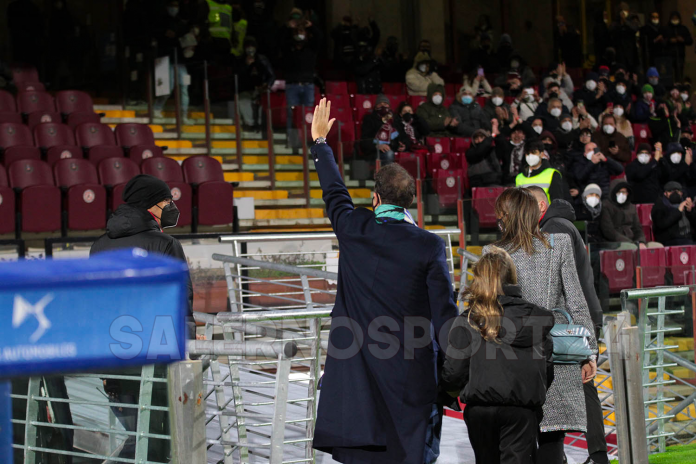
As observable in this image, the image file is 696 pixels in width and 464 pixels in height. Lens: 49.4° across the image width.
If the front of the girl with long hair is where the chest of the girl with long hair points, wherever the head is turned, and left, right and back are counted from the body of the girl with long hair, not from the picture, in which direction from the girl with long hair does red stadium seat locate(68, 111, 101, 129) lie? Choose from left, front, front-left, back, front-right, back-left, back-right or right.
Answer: front-left

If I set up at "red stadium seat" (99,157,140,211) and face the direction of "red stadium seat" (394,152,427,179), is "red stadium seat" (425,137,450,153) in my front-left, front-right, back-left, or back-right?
front-left

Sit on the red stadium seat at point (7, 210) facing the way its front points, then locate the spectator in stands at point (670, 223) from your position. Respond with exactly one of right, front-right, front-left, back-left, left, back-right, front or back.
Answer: left

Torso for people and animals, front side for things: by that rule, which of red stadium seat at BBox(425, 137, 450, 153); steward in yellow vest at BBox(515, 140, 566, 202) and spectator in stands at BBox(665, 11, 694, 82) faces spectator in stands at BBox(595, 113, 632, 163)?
spectator in stands at BBox(665, 11, 694, 82)

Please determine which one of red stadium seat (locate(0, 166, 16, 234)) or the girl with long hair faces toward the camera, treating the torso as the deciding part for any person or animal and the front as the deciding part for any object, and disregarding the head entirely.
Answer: the red stadium seat

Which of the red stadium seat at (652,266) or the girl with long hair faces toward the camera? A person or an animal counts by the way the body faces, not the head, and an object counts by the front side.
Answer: the red stadium seat

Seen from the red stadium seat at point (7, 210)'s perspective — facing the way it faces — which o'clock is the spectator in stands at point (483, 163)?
The spectator in stands is roughly at 9 o'clock from the red stadium seat.

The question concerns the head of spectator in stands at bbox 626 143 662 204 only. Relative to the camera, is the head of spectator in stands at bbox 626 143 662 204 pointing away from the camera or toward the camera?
toward the camera

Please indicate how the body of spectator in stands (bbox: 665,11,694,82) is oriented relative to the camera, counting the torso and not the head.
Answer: toward the camera

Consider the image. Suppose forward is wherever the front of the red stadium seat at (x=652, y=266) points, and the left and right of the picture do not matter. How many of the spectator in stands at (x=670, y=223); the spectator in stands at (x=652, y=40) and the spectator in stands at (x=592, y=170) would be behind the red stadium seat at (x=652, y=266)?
3

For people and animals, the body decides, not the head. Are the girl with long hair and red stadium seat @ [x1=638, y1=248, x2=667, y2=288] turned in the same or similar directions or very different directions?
very different directions

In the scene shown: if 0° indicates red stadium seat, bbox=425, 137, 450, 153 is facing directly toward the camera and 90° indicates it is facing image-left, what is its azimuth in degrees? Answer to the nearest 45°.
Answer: approximately 0°

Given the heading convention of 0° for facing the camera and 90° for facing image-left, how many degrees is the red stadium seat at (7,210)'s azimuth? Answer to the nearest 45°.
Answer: approximately 0°

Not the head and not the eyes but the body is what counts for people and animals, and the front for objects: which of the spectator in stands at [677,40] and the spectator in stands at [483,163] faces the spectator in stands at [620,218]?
the spectator in stands at [677,40]

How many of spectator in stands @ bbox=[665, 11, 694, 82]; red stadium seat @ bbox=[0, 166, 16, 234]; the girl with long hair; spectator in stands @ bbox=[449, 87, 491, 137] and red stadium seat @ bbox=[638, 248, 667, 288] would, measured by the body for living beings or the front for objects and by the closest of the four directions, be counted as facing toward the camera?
4

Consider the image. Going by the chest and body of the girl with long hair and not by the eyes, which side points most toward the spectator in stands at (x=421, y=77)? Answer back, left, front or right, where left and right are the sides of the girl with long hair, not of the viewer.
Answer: front

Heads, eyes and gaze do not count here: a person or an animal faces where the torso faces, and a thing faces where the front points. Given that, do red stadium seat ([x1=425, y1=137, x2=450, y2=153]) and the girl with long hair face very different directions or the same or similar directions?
very different directions
